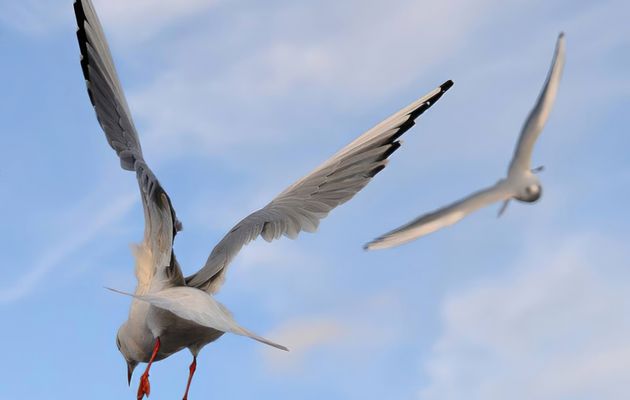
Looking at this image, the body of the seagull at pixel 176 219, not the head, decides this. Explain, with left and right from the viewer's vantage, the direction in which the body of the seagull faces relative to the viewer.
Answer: facing away from the viewer and to the left of the viewer
